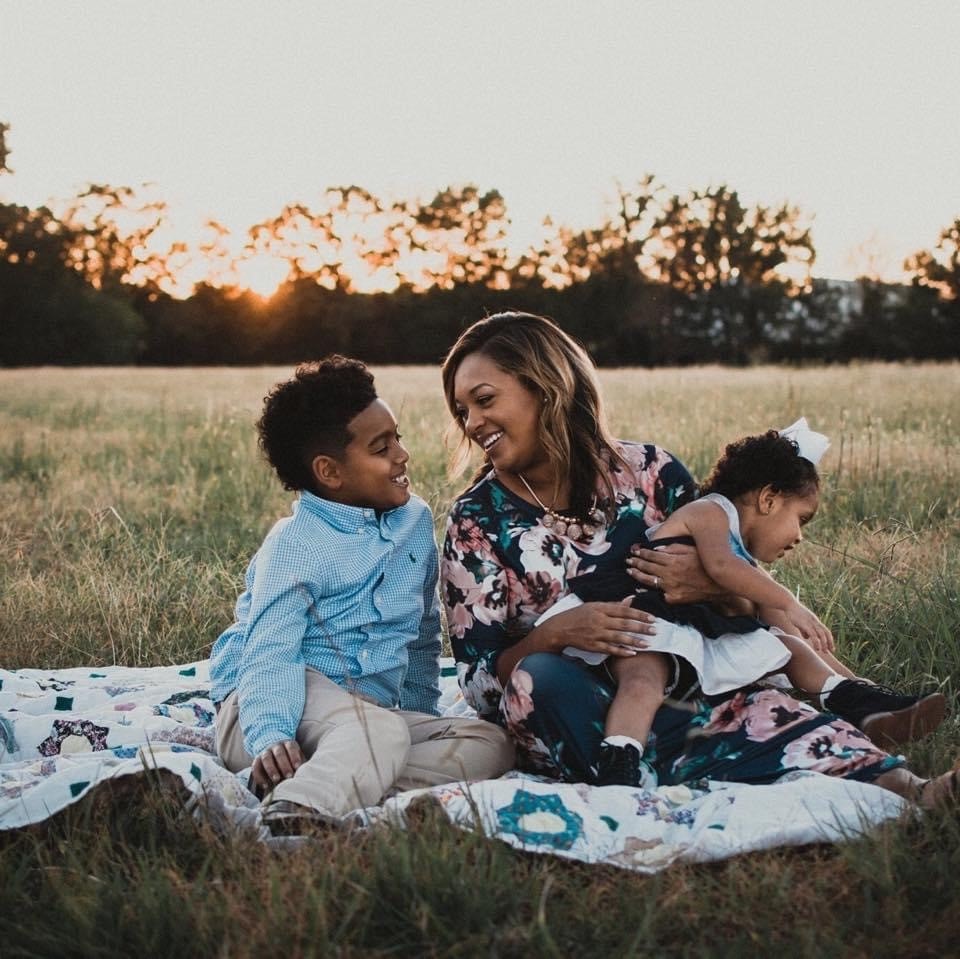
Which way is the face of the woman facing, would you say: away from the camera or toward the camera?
toward the camera

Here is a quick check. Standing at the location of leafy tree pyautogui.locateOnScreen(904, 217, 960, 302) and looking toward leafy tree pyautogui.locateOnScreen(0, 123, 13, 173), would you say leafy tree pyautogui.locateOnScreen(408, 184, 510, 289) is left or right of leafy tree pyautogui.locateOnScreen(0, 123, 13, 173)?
right

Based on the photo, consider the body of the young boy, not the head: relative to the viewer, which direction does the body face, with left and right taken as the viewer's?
facing the viewer and to the right of the viewer

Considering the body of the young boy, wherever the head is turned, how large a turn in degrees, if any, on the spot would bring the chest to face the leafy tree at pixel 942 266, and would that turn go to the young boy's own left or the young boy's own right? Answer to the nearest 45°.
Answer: approximately 90° to the young boy's own left

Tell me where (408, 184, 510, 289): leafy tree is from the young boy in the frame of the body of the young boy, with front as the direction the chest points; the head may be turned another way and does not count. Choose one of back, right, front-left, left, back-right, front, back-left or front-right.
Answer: back-left

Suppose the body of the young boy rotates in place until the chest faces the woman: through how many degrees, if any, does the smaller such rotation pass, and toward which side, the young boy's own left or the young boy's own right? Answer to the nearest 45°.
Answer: approximately 45° to the young boy's own left

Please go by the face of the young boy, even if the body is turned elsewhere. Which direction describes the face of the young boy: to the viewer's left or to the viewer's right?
to the viewer's right

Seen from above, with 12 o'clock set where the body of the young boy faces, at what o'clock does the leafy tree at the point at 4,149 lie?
The leafy tree is roughly at 7 o'clock from the young boy.

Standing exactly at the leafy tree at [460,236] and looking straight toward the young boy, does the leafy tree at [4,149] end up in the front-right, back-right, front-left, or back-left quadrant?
front-right

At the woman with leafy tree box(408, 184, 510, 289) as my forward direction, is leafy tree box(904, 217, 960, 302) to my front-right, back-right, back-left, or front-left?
front-right

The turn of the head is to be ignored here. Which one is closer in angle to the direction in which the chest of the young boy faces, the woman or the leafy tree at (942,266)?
the woman

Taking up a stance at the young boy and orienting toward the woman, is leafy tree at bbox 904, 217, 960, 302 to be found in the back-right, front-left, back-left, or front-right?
front-left
